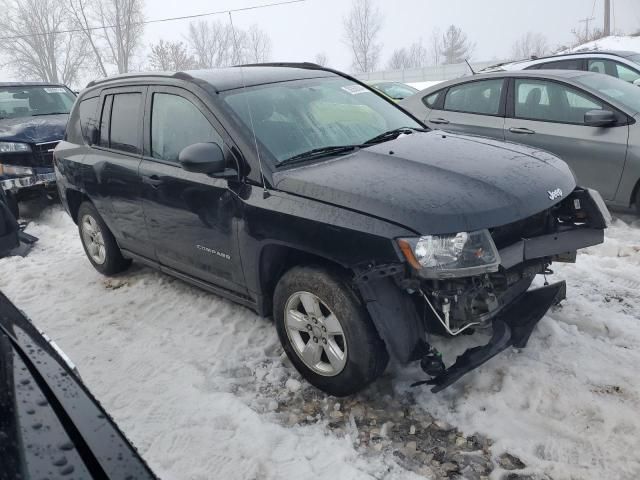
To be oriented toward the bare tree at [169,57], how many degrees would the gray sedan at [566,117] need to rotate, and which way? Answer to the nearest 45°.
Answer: approximately 180°

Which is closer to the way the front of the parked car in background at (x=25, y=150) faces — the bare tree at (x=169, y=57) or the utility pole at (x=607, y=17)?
the utility pole

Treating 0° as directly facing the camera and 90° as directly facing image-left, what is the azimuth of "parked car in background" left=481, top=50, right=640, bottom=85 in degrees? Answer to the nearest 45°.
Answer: approximately 315°

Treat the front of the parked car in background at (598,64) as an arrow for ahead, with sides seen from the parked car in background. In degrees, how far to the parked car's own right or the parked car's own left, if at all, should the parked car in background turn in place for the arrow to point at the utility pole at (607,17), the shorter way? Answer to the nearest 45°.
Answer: approximately 135° to the parked car's own left

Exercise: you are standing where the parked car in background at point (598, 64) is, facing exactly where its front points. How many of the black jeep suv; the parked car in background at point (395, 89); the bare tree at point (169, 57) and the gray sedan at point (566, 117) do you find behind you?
2

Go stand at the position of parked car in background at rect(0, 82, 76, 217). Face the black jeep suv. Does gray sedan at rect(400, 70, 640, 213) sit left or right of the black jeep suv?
left

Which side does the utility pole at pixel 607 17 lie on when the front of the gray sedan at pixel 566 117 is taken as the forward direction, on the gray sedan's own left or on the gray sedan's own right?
on the gray sedan's own left

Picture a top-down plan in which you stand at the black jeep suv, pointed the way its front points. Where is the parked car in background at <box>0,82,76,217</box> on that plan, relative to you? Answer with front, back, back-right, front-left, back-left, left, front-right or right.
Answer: back
